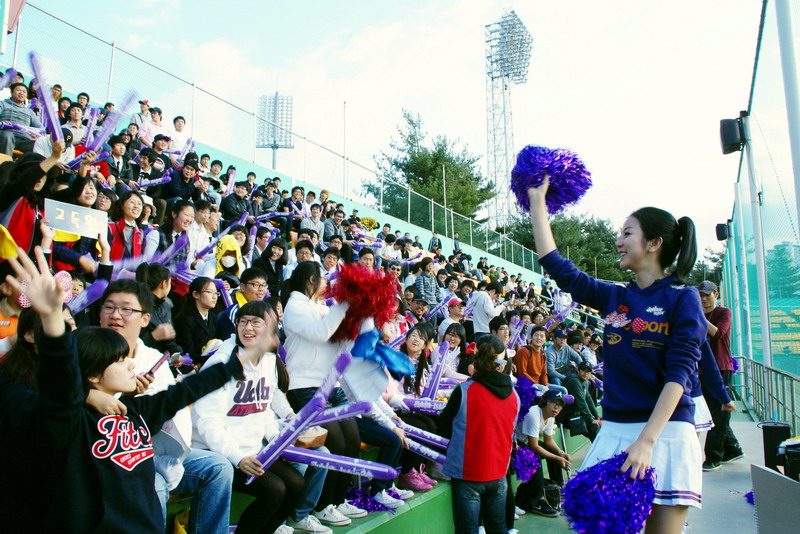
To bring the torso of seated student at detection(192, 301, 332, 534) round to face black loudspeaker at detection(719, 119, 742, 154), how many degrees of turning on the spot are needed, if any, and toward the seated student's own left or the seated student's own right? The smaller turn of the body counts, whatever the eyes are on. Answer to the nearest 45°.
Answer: approximately 90° to the seated student's own left

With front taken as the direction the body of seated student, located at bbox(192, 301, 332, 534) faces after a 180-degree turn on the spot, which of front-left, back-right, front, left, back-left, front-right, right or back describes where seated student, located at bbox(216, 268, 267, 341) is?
front-right

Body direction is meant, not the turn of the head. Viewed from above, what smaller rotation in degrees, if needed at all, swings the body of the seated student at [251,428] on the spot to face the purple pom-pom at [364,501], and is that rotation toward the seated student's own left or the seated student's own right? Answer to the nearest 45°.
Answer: approximately 90° to the seated student's own left

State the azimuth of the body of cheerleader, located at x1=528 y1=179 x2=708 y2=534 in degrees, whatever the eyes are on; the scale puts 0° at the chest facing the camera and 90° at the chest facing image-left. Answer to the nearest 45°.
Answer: approximately 45°

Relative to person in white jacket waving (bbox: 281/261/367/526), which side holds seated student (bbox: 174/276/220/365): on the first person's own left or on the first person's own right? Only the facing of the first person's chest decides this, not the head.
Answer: on the first person's own left

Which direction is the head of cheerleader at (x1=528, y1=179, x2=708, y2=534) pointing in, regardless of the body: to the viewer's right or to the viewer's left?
to the viewer's left
